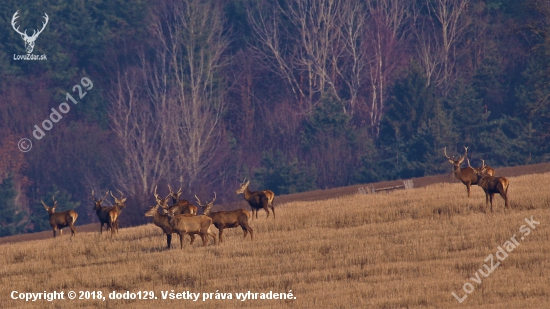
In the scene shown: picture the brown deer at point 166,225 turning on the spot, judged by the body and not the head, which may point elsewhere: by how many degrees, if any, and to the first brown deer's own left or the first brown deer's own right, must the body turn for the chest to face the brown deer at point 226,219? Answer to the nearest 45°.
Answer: approximately 180°

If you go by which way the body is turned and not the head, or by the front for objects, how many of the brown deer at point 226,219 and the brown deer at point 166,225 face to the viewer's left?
2

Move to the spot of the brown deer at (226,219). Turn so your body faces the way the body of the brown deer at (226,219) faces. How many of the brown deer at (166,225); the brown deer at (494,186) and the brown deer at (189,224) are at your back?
1

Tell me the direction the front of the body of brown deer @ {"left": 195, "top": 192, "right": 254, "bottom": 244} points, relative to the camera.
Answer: to the viewer's left

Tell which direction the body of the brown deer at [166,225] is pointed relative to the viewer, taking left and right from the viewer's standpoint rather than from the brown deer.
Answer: facing to the left of the viewer

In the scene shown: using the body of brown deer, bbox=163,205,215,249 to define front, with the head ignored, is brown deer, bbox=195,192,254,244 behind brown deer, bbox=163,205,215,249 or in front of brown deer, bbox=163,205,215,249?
behind

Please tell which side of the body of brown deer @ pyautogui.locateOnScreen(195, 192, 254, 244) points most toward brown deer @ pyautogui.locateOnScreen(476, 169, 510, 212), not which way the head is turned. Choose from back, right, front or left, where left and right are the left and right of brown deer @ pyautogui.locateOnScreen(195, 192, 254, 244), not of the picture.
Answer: back

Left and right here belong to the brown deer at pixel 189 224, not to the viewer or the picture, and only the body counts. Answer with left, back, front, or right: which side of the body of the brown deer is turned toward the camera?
left

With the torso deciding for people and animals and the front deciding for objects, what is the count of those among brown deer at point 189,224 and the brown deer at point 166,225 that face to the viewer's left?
2
